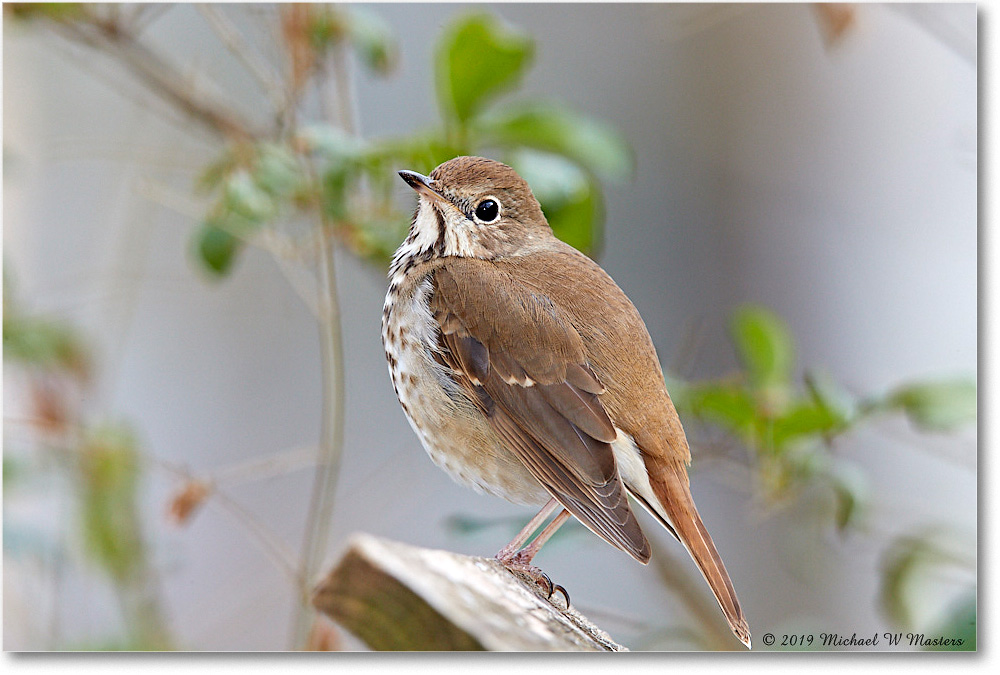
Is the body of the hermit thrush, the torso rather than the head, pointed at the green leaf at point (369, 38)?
no

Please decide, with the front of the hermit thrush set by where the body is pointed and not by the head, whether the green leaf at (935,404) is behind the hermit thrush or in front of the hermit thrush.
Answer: behind

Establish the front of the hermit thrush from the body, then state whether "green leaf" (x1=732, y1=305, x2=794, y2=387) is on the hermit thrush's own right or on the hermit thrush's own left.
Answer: on the hermit thrush's own right

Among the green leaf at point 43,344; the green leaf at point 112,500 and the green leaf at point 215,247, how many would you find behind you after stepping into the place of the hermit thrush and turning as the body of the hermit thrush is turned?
0

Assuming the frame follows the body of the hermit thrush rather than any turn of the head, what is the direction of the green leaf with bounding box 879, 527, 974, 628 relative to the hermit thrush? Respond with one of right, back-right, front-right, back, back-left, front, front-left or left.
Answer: back-right

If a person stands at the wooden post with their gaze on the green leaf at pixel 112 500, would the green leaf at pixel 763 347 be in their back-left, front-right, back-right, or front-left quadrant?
front-right

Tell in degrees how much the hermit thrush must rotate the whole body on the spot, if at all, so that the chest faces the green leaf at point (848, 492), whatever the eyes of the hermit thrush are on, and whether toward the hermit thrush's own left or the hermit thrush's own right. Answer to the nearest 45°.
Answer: approximately 135° to the hermit thrush's own right

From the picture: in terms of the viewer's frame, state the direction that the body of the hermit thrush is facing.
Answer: to the viewer's left
